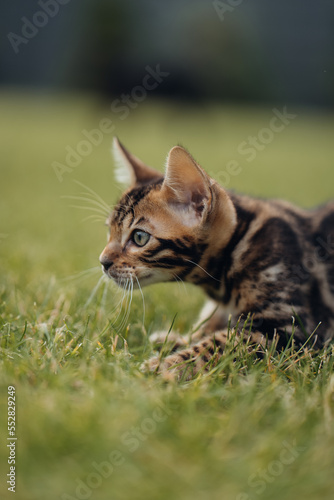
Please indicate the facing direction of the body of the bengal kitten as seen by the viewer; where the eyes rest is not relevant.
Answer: to the viewer's left
